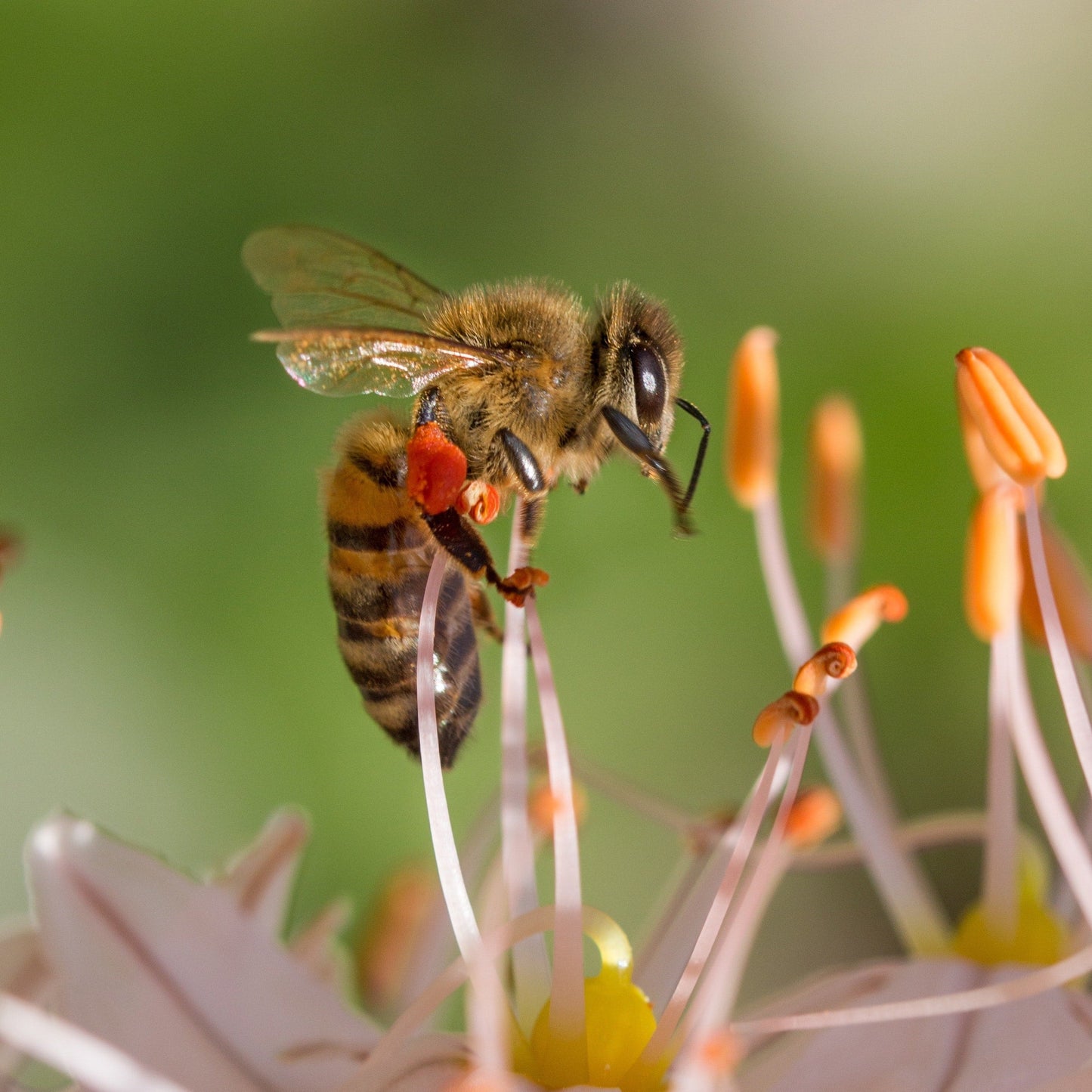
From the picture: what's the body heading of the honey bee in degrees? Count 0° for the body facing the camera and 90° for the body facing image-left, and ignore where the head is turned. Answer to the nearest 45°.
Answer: approximately 270°
